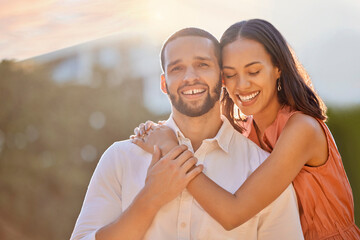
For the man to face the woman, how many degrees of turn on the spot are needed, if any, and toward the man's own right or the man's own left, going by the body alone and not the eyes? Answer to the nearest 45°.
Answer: approximately 135° to the man's own left

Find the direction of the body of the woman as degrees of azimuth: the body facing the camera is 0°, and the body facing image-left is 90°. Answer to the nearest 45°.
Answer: approximately 45°

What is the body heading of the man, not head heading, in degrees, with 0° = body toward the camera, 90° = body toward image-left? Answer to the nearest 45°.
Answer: approximately 0°

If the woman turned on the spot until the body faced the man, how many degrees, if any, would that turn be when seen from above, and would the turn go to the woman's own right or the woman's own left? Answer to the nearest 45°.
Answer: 0° — they already face them

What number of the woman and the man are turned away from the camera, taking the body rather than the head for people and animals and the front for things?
0
